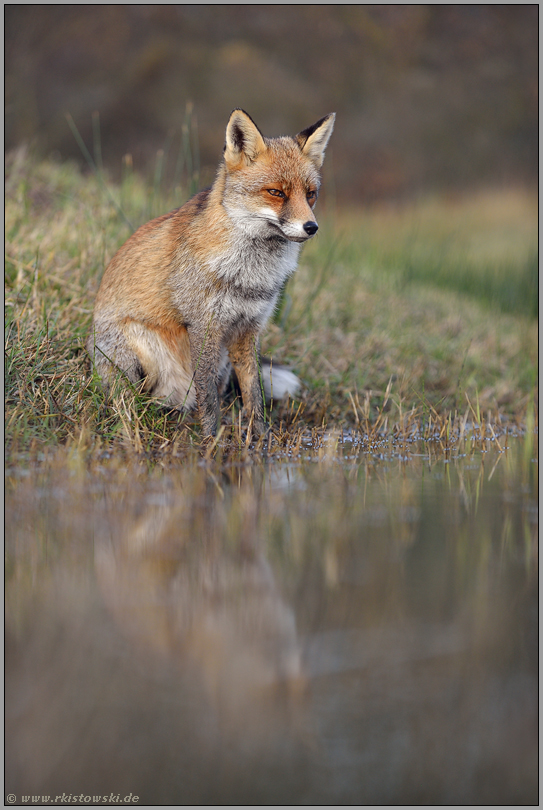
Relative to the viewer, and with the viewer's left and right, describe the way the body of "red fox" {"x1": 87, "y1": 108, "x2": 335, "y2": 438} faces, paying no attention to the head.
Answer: facing the viewer and to the right of the viewer
